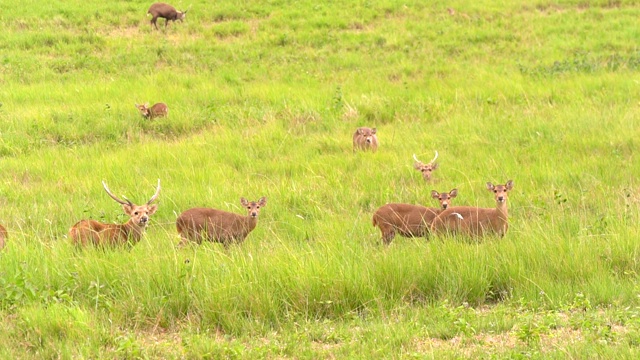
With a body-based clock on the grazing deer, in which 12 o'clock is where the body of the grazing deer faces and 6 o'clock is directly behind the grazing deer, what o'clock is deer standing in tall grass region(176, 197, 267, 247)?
The deer standing in tall grass is roughly at 3 o'clock from the grazing deer.

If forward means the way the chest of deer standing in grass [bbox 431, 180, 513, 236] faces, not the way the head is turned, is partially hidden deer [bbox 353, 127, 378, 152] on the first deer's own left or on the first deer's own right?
on the first deer's own left

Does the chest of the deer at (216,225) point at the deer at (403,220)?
yes

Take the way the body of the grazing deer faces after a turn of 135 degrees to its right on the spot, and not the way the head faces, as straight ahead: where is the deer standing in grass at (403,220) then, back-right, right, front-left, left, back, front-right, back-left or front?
front-left

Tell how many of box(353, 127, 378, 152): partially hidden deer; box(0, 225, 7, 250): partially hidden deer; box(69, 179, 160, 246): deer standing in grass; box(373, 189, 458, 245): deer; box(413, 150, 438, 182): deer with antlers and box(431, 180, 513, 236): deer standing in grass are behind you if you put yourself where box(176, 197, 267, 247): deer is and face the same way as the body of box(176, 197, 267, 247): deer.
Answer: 2

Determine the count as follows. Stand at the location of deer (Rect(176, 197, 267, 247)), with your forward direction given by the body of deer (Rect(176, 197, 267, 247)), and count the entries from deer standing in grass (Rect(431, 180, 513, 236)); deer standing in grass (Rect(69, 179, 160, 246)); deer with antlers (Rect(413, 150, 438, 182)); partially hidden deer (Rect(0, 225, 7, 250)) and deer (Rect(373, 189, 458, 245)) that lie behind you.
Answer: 2

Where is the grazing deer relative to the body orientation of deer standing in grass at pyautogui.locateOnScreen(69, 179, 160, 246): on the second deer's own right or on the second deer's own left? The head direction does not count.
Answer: on the second deer's own left

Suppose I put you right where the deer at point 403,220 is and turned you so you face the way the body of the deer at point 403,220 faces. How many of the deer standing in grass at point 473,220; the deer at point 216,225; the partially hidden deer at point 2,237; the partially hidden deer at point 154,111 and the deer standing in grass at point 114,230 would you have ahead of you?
1

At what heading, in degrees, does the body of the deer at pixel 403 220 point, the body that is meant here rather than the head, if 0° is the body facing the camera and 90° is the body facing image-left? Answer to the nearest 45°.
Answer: approximately 270°

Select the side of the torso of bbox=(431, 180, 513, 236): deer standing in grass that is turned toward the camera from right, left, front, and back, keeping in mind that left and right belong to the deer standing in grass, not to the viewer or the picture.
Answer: right

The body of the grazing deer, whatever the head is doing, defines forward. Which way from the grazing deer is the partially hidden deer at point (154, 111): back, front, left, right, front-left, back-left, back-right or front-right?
right
